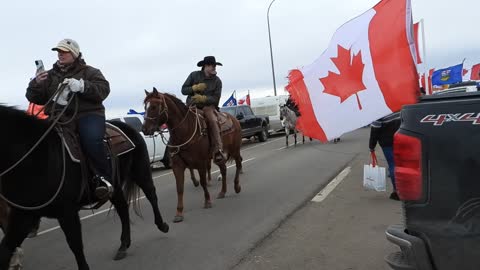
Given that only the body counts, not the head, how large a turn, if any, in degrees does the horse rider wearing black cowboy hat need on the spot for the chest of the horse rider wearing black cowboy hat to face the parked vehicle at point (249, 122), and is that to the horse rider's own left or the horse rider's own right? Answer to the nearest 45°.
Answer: approximately 135° to the horse rider's own right

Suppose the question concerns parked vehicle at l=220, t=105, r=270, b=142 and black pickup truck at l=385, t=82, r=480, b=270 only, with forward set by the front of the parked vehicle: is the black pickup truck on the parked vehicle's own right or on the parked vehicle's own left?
on the parked vehicle's own left

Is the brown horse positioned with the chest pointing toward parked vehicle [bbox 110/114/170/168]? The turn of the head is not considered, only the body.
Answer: no

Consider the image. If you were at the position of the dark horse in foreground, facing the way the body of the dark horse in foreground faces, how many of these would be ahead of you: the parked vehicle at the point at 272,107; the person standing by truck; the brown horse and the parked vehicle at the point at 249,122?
0

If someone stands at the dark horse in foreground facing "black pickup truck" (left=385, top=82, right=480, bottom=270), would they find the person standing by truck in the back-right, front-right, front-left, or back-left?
front-left

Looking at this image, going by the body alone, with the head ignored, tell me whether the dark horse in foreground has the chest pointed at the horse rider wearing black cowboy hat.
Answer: no

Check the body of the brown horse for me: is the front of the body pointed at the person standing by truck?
no

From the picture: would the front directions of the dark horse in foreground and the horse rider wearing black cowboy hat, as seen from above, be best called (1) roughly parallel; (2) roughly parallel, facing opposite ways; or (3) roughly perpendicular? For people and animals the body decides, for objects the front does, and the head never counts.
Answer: roughly parallel

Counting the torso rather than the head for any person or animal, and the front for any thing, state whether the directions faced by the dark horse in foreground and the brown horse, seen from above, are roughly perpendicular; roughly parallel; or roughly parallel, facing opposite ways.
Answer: roughly parallel
